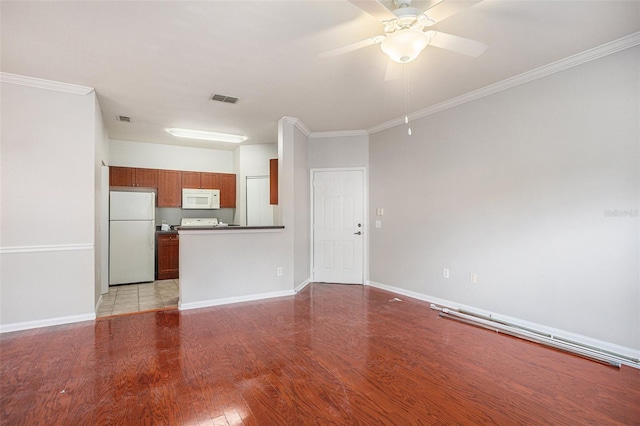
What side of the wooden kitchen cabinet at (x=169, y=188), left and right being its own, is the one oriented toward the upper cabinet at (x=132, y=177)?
right

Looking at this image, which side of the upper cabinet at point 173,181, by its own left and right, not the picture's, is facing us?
front

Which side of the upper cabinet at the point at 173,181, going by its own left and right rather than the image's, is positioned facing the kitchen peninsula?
front

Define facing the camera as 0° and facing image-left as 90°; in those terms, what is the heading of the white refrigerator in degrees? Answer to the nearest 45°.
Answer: approximately 0°

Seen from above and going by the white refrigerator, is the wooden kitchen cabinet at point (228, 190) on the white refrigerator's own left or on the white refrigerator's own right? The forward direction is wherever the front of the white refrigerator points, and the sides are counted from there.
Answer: on the white refrigerator's own left
